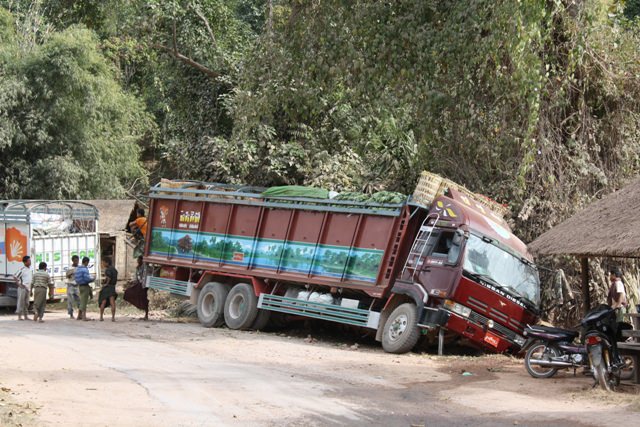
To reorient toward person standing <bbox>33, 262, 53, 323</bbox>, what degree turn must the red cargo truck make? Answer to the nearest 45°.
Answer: approximately 180°

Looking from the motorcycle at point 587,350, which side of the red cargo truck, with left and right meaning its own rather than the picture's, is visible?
front

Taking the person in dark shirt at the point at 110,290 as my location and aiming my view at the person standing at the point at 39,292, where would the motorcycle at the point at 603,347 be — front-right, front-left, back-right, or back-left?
back-left

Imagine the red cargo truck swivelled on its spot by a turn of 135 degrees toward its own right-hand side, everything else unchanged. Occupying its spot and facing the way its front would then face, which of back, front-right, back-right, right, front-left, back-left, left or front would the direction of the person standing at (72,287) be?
front-right

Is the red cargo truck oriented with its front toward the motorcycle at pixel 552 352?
yes

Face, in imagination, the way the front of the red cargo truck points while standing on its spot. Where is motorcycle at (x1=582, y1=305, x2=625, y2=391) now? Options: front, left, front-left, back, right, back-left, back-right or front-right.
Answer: front

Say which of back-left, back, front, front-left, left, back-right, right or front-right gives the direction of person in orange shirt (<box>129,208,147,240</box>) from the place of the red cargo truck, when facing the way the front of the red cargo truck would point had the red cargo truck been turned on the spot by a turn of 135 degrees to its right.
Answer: front-right

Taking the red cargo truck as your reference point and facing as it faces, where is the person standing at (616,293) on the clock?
The person standing is roughly at 11 o'clock from the red cargo truck.

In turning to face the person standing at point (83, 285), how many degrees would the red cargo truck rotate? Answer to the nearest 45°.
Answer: approximately 180°

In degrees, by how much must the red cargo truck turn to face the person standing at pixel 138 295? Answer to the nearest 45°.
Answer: approximately 180°

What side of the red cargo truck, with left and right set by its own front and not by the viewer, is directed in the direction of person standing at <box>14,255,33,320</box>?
back

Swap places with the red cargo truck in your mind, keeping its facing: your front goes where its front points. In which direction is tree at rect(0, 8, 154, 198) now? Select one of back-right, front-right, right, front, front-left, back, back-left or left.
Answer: back

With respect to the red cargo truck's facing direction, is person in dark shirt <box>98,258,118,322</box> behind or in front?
behind
